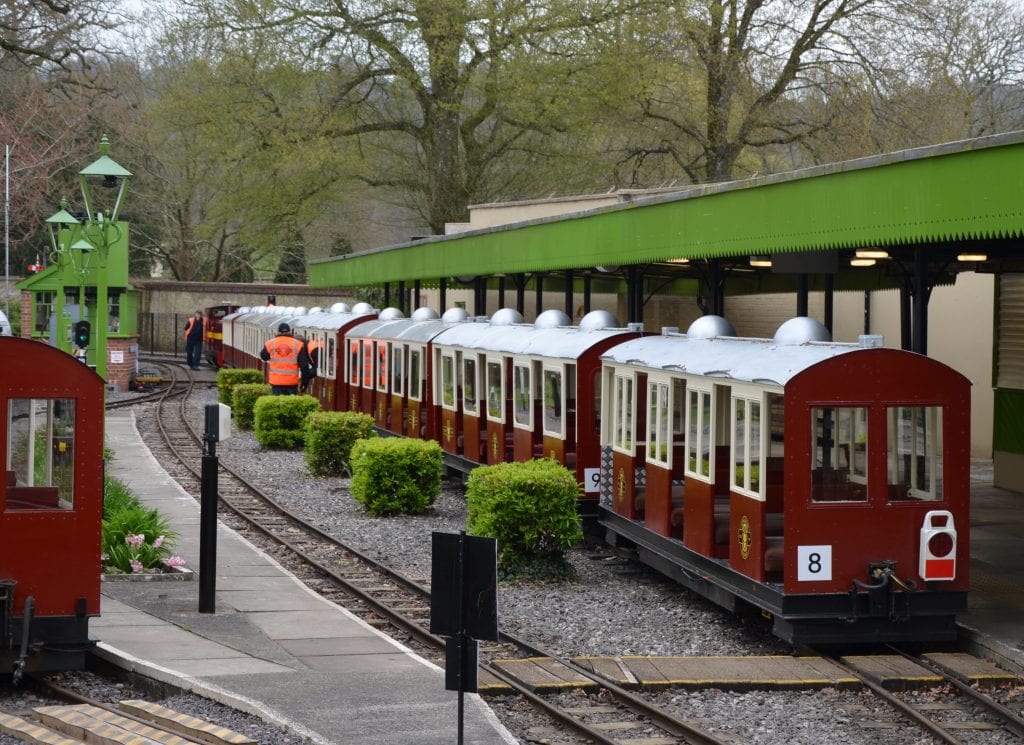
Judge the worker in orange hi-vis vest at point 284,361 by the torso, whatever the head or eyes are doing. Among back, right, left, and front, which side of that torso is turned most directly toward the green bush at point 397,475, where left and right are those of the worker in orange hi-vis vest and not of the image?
back

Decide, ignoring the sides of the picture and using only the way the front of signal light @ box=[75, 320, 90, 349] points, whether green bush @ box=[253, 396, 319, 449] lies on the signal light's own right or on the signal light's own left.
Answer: on the signal light's own left

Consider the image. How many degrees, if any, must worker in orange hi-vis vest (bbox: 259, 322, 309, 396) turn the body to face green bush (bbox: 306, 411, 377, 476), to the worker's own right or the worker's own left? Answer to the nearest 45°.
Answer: approximately 180°

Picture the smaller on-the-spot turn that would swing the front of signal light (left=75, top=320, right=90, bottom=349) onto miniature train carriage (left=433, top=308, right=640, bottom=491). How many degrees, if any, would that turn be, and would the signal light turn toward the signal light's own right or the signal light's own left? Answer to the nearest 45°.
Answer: approximately 45° to the signal light's own left

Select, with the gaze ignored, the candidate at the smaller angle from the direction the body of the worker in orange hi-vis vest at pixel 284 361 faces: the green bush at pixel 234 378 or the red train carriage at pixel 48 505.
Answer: the green bush

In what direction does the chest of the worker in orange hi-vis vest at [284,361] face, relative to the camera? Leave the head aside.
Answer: away from the camera

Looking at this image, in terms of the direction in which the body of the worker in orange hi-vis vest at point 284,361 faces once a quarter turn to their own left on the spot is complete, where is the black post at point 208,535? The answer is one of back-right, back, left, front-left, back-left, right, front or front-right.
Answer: left

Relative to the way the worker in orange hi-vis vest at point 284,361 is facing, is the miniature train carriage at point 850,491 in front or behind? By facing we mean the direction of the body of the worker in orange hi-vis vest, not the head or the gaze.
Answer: behind

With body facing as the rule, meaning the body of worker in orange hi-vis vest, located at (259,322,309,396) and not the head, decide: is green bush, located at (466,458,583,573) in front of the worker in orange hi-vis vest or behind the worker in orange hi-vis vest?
behind

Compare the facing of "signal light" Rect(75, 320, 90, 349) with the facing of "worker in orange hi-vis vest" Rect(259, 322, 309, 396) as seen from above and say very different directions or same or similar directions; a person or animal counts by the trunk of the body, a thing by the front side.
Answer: very different directions

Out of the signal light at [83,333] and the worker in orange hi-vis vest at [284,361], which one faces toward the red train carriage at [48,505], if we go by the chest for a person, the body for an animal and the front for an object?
the signal light

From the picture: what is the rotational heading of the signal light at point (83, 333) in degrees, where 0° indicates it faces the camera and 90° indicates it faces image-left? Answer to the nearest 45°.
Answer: approximately 0°
